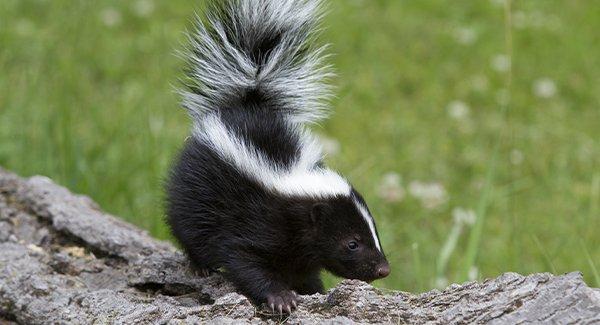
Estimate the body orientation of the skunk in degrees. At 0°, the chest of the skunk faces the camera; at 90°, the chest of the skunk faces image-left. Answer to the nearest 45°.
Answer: approximately 315°

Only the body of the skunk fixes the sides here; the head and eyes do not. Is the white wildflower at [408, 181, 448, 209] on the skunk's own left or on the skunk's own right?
on the skunk's own left

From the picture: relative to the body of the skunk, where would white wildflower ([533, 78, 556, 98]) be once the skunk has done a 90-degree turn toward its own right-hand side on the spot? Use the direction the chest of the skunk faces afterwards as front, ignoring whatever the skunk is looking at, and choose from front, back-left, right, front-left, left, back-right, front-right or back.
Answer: back

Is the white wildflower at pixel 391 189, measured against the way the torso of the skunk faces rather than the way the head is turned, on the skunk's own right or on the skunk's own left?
on the skunk's own left

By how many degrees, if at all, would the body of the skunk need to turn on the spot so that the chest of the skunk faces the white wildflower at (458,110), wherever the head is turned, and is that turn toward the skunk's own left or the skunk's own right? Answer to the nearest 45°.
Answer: approximately 90° to the skunk's own left
